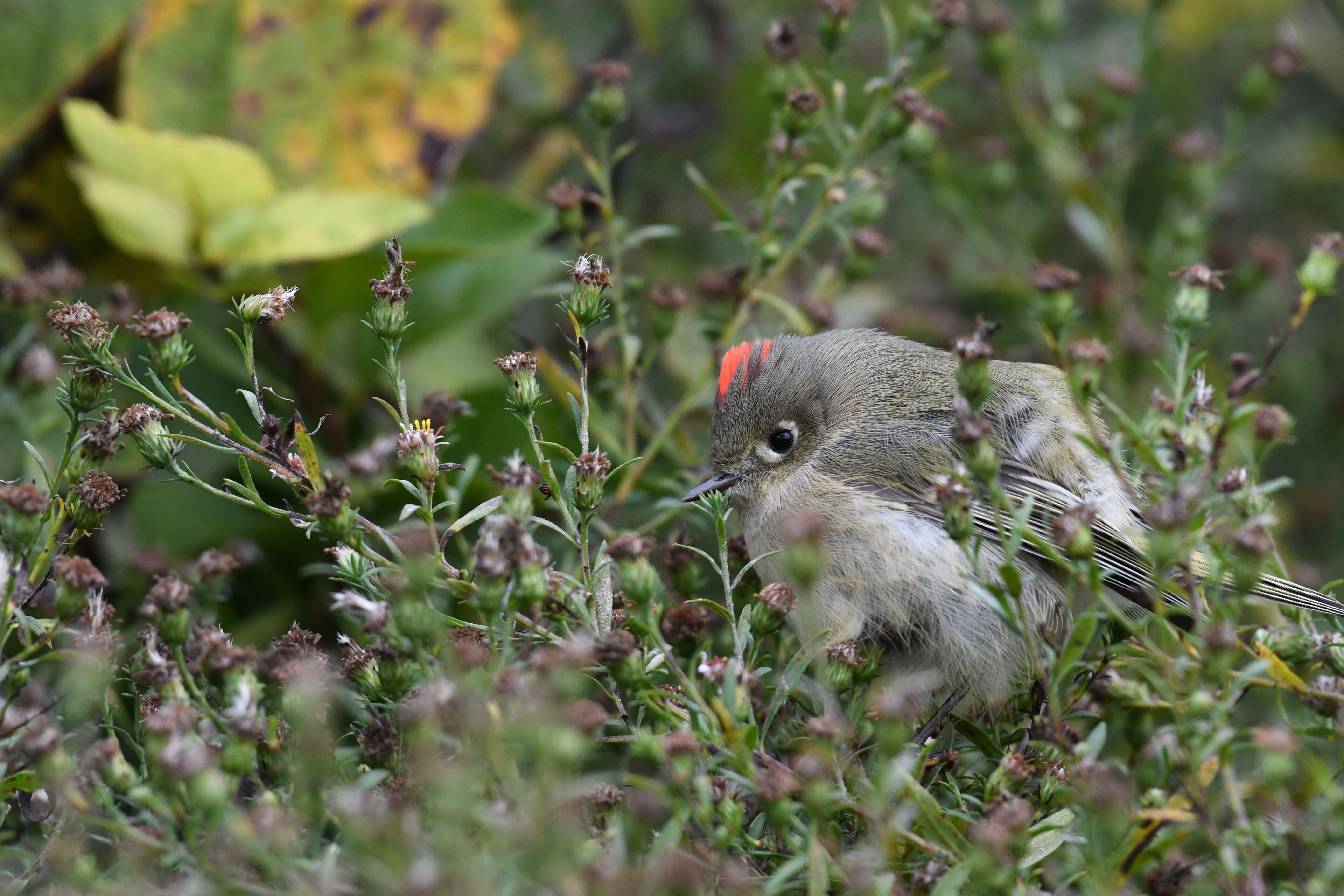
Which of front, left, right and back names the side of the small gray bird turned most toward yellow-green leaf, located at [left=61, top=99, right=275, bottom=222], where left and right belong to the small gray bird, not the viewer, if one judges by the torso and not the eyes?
front

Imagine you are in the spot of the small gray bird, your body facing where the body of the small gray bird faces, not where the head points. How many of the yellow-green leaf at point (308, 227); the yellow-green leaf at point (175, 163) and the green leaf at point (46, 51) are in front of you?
3

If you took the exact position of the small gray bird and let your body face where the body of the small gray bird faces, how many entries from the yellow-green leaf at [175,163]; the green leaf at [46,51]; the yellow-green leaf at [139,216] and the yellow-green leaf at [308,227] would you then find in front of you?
4

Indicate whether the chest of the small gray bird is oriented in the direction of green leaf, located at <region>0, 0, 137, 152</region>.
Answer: no

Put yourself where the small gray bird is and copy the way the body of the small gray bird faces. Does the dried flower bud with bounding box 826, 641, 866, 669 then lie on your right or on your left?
on your left

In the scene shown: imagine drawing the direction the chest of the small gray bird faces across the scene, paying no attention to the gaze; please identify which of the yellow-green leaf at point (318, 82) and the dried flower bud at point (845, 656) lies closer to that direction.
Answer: the yellow-green leaf

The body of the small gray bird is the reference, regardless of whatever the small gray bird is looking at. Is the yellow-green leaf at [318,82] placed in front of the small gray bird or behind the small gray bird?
in front

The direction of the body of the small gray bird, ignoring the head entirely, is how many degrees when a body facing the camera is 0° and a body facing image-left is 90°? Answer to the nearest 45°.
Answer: approximately 90°
